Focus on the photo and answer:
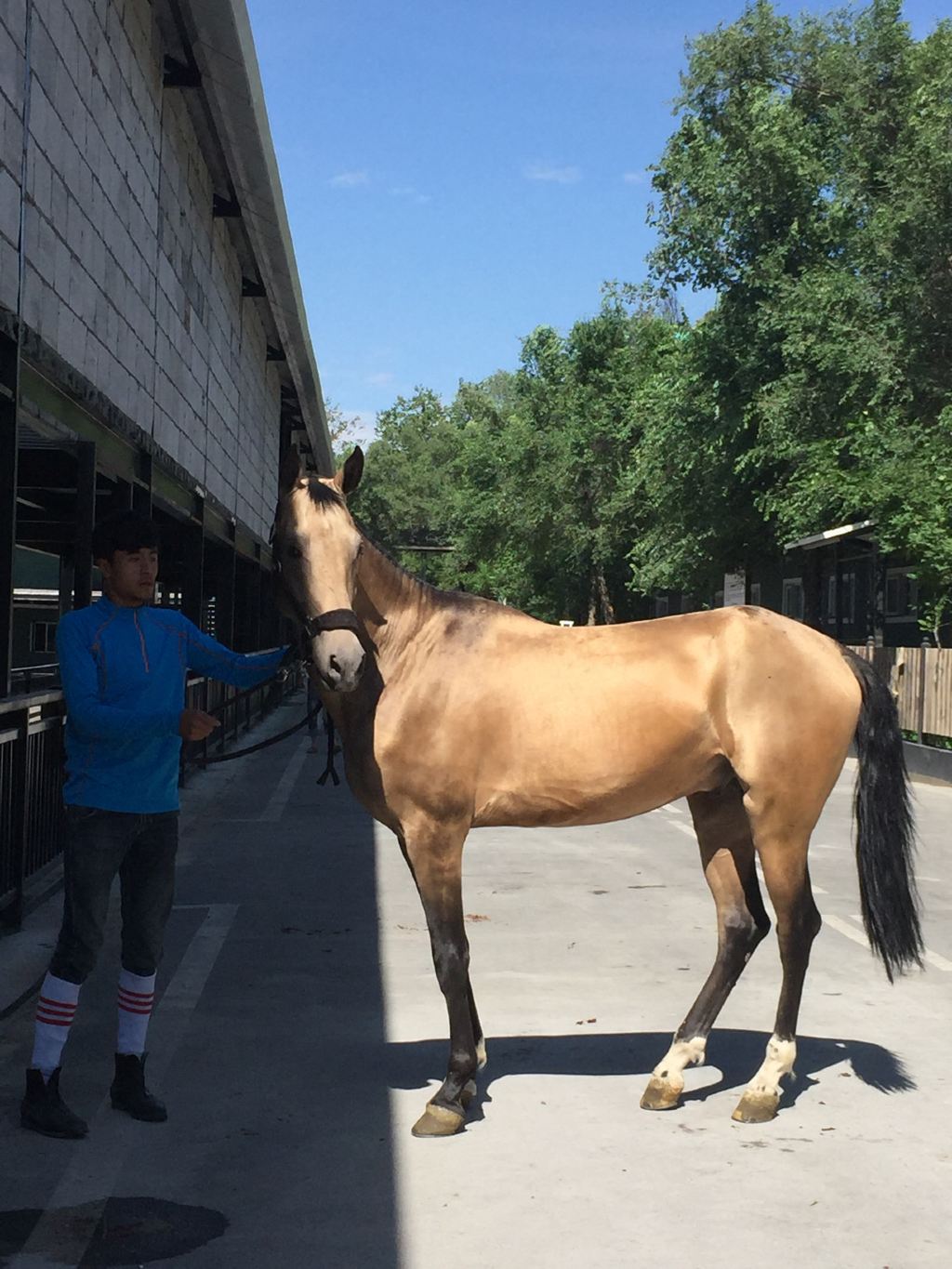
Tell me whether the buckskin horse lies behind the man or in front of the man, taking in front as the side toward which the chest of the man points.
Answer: in front

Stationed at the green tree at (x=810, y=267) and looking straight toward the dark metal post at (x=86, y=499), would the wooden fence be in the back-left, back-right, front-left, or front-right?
front-left

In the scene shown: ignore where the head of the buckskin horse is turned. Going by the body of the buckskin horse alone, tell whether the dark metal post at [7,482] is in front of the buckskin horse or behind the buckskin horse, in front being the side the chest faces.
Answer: in front

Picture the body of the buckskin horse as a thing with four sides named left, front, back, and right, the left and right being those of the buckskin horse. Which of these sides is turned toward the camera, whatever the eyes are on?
left

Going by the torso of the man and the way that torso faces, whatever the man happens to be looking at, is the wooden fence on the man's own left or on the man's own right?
on the man's own left

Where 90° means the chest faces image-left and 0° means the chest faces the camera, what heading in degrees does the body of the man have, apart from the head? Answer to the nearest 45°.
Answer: approximately 315°

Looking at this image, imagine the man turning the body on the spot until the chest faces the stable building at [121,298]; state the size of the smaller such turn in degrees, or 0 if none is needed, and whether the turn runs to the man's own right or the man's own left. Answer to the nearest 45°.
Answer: approximately 135° to the man's own left

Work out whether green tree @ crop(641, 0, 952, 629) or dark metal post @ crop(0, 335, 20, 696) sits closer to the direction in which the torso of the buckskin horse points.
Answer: the dark metal post

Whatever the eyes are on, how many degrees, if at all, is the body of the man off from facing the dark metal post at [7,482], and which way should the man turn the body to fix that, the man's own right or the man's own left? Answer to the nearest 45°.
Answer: approximately 135° to the man's own left

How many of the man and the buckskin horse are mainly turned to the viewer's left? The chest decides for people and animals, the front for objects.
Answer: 1

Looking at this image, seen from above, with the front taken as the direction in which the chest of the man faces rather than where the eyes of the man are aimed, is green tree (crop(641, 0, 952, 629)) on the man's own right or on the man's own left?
on the man's own left

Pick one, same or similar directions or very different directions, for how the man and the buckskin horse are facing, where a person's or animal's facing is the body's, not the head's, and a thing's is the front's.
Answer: very different directions

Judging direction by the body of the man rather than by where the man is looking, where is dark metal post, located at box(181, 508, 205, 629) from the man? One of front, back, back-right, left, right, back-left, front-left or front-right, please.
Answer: back-left
